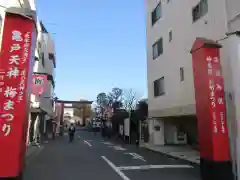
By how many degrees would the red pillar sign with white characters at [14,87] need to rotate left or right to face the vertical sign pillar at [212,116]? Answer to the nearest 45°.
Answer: approximately 90° to its left

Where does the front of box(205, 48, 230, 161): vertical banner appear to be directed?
toward the camera

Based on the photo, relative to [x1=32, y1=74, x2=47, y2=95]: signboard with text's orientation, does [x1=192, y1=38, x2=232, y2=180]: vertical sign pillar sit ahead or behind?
ahead

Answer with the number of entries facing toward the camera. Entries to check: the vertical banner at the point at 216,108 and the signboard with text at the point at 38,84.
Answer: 2

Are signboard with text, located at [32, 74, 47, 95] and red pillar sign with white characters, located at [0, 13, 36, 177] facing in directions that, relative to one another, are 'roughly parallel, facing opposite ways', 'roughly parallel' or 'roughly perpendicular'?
roughly parallel

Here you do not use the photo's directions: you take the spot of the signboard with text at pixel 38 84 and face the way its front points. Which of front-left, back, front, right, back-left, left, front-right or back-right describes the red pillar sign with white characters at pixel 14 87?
front

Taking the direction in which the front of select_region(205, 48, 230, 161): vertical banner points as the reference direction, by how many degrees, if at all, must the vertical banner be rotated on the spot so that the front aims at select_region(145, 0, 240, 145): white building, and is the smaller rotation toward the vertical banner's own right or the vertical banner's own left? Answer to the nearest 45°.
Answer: approximately 180°

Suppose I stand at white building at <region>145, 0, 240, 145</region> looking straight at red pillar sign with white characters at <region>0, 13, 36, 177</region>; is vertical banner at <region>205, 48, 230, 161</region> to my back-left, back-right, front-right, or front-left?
front-left

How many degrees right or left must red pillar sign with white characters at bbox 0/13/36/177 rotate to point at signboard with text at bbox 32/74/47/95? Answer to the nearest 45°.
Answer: approximately 180°

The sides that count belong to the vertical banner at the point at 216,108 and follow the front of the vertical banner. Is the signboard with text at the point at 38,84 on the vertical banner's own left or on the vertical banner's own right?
on the vertical banner's own right

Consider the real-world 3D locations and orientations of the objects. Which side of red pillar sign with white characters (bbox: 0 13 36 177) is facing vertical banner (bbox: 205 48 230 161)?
left

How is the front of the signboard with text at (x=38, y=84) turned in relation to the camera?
facing the viewer

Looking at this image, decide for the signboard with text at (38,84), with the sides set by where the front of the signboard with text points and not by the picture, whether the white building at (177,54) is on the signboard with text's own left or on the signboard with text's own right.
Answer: on the signboard with text's own left

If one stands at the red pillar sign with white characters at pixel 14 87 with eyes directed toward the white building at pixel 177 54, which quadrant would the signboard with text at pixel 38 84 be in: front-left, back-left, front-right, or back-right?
front-left

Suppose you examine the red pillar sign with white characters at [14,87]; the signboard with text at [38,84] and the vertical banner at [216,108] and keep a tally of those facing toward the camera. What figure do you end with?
3
